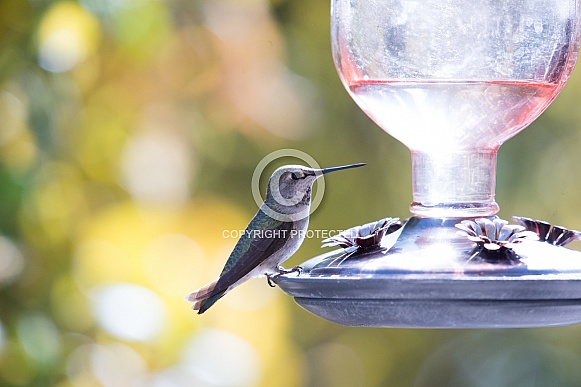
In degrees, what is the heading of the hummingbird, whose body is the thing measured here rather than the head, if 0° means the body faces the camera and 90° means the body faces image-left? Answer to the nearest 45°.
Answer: approximately 270°
